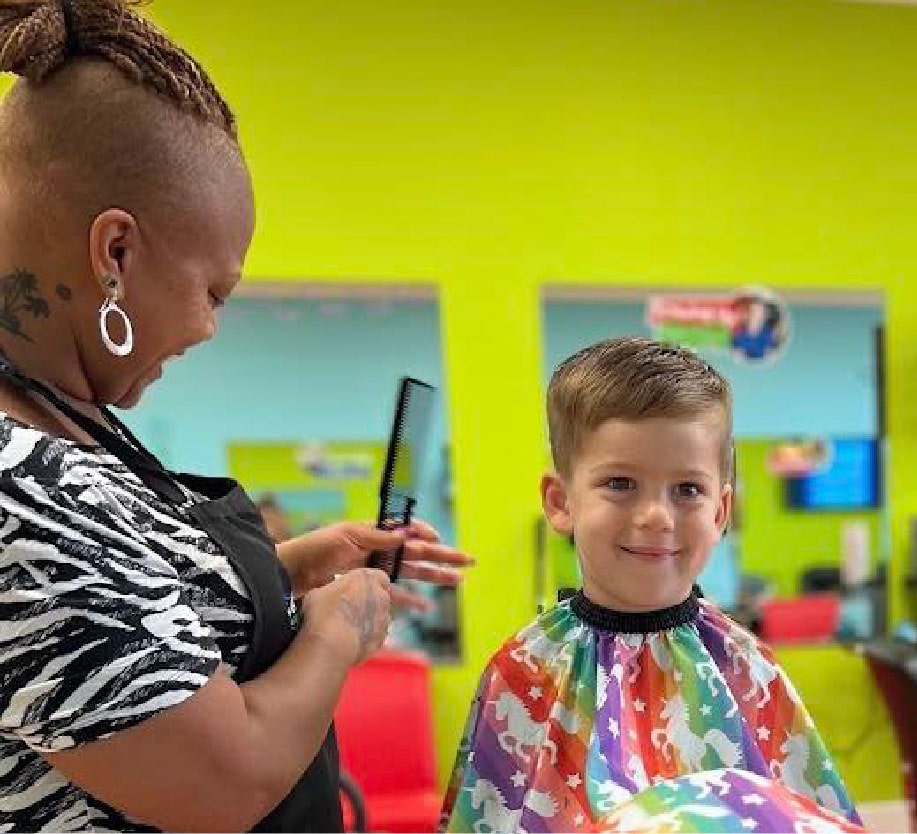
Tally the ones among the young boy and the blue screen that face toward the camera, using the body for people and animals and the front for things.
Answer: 2

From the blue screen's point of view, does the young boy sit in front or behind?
in front

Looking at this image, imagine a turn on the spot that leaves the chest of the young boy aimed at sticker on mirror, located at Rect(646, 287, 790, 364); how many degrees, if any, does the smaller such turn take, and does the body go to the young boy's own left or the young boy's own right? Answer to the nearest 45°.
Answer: approximately 180°

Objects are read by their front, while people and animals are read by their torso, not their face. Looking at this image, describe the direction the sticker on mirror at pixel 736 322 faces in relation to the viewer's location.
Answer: facing the viewer

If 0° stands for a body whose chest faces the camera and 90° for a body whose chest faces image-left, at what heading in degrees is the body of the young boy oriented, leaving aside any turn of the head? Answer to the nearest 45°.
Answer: approximately 0°

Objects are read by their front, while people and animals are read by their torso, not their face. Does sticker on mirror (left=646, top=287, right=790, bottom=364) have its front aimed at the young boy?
yes

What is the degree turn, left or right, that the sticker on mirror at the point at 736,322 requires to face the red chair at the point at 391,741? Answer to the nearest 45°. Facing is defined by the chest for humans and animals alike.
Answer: approximately 45° to its right
